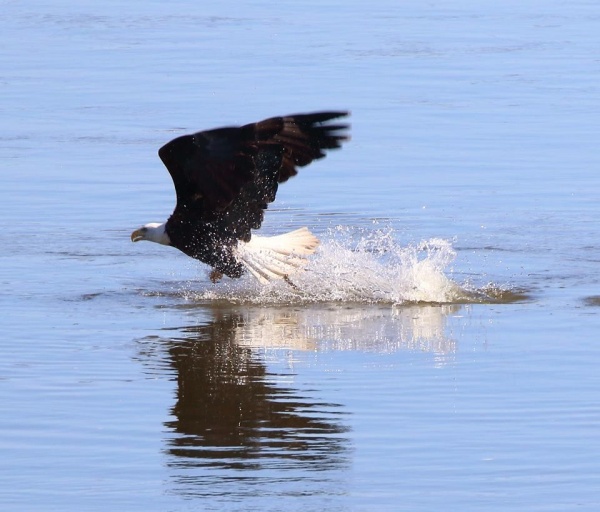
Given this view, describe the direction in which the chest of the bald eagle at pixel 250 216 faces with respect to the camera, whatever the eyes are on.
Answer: to the viewer's left
